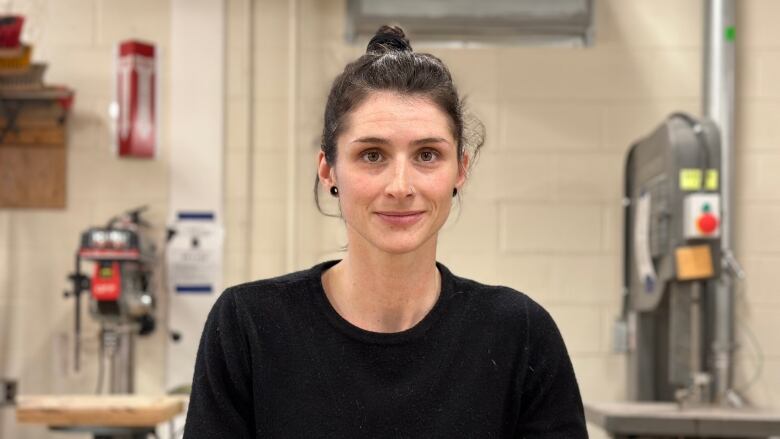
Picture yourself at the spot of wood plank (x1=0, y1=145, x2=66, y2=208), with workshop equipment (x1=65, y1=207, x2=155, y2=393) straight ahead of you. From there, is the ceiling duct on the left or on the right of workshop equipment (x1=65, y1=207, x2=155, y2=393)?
left

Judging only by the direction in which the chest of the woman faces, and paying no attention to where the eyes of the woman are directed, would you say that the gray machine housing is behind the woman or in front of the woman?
behind

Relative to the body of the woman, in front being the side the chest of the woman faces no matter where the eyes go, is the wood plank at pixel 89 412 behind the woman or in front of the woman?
behind

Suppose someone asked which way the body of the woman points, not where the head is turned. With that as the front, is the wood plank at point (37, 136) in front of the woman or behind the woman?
behind

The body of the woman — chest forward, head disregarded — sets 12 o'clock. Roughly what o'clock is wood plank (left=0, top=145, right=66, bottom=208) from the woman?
The wood plank is roughly at 5 o'clock from the woman.

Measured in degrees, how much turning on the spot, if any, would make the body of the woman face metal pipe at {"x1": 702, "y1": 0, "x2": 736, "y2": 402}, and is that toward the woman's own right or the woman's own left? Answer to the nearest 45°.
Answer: approximately 135° to the woman's own left

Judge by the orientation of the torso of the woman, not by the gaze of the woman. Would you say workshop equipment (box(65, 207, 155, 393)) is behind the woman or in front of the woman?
behind

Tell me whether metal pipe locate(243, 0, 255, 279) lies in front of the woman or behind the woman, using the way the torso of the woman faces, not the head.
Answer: behind

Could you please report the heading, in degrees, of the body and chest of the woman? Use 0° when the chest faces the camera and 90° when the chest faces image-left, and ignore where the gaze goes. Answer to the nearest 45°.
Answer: approximately 0°
